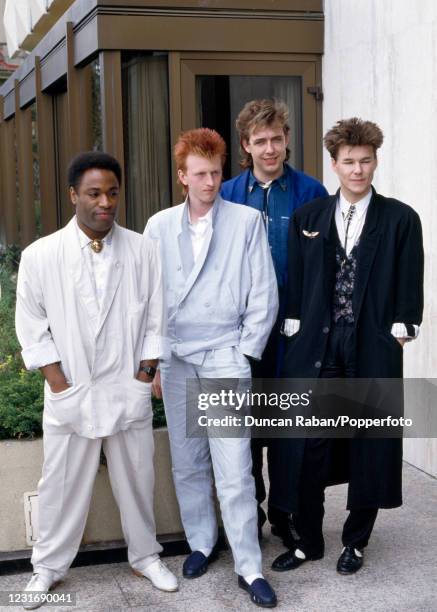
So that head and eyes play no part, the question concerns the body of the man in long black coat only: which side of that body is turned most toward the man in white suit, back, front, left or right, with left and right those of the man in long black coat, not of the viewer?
right

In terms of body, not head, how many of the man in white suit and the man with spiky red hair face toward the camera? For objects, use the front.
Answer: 2

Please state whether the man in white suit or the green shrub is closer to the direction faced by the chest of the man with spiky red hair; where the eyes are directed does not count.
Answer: the man in white suit

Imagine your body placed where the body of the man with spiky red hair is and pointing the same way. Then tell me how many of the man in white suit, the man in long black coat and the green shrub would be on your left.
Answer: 1

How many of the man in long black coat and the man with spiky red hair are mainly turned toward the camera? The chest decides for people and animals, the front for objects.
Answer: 2

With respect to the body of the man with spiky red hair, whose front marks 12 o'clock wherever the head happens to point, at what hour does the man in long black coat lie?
The man in long black coat is roughly at 9 o'clock from the man with spiky red hair.

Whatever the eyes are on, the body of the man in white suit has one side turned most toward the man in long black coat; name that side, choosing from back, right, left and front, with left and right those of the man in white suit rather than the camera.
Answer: left

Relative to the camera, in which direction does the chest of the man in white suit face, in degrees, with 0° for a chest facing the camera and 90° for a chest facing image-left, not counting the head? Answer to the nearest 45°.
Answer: approximately 0°

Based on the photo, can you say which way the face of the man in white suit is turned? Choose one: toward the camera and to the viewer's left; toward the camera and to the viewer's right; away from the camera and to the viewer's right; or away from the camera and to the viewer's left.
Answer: toward the camera and to the viewer's right

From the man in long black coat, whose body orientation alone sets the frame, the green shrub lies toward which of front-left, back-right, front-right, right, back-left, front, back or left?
right

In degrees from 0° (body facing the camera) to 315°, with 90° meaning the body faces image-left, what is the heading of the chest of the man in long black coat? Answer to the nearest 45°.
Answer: approximately 0°
